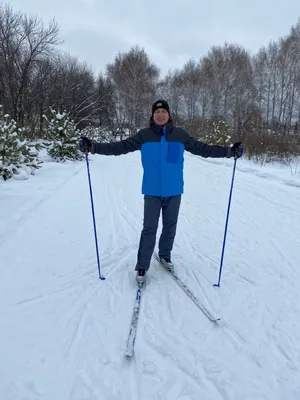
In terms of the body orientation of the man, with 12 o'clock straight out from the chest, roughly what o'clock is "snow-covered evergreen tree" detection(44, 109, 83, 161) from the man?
The snow-covered evergreen tree is roughly at 5 o'clock from the man.

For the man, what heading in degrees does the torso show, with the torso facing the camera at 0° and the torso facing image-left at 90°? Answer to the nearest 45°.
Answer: approximately 0°

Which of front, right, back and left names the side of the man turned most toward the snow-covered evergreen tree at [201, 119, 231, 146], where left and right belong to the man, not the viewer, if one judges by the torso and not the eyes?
back

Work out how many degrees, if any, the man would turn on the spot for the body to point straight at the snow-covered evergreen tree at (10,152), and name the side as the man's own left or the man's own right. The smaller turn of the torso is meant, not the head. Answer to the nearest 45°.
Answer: approximately 135° to the man's own right

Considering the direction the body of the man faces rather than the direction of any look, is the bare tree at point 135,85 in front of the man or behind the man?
behind
